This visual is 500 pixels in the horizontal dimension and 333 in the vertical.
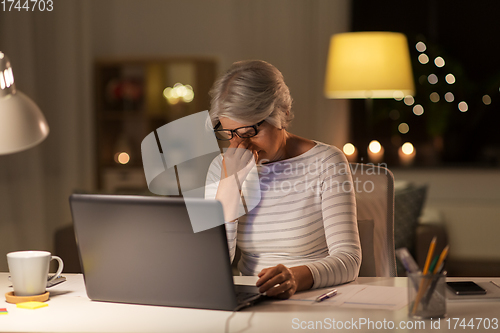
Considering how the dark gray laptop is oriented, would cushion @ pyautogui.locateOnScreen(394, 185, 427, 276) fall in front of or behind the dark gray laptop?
in front

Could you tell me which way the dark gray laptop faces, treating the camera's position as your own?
facing away from the viewer and to the right of the viewer

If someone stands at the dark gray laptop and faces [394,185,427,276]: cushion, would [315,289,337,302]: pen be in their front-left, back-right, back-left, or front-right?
front-right
